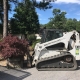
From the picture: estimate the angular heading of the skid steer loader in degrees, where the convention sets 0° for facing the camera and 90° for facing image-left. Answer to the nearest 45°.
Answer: approximately 90°

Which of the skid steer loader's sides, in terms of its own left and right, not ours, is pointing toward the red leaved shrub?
front
